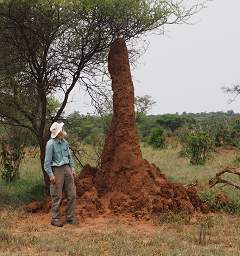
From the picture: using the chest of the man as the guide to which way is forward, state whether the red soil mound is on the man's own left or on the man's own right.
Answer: on the man's own left

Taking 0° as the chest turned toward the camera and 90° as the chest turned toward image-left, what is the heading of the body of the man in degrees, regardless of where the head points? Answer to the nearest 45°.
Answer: approximately 315°

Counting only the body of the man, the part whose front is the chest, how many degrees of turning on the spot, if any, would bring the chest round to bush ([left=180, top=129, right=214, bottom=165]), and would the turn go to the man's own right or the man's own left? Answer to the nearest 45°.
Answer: approximately 90° to the man's own left

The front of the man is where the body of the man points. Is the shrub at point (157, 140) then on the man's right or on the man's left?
on the man's left
